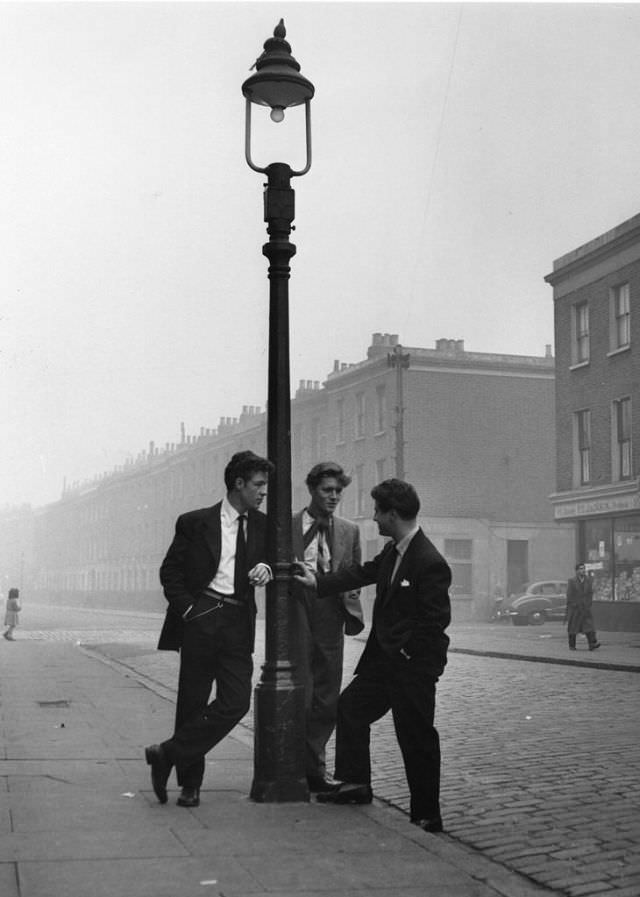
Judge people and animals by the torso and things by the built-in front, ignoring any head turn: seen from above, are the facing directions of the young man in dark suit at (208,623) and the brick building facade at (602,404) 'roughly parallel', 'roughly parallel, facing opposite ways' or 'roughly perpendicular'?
roughly perpendicular

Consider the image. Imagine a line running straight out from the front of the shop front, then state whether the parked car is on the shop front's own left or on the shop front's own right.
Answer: on the shop front's own right

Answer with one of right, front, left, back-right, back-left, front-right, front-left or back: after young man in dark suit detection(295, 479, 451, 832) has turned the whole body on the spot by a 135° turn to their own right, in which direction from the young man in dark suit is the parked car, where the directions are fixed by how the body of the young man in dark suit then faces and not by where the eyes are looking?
front

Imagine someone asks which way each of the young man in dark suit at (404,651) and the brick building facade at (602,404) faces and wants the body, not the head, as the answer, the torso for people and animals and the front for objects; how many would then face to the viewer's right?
0

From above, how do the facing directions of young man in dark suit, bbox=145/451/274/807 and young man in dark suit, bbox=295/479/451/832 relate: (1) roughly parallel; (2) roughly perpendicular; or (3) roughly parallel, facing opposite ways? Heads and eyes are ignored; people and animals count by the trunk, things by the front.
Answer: roughly perpendicular

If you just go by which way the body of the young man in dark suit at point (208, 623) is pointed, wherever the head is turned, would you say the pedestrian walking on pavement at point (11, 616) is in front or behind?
behind

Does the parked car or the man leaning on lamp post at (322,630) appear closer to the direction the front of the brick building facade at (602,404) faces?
the man leaning on lamp post

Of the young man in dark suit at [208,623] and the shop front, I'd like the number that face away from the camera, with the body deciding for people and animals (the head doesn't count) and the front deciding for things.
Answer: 0

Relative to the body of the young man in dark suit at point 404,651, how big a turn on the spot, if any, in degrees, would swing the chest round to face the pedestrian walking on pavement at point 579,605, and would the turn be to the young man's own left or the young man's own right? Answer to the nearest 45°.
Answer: approximately 135° to the young man's own right

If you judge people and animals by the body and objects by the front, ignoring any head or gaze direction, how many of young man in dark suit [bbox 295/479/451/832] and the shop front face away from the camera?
0

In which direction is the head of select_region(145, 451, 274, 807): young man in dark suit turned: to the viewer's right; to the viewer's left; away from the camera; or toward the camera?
to the viewer's right

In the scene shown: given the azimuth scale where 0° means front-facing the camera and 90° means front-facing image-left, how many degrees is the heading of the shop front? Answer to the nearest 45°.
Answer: approximately 45°

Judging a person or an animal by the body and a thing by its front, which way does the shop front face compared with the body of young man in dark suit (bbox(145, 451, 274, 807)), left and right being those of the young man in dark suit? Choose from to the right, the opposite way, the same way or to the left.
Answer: to the right

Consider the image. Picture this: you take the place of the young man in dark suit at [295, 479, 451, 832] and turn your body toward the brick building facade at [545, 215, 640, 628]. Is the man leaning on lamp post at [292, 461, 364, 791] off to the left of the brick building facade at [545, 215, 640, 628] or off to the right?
left
